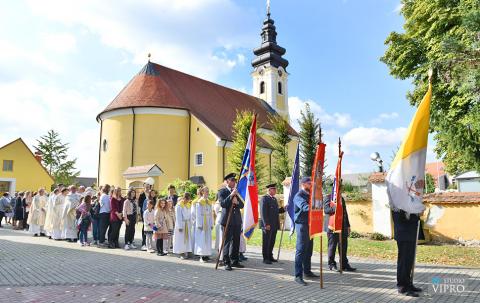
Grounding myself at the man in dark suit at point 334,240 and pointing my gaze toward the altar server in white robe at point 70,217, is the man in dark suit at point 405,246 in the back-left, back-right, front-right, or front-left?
back-left

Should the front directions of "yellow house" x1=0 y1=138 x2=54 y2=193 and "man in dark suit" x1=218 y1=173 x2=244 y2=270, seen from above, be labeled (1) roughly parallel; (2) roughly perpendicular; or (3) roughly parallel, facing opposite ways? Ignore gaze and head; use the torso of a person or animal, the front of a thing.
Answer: roughly parallel

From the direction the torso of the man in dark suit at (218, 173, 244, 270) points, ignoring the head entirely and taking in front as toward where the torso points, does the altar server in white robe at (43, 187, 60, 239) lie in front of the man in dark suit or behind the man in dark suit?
behind

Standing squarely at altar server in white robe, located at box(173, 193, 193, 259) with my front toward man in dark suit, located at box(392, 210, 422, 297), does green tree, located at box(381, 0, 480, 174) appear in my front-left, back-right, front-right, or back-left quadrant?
front-left

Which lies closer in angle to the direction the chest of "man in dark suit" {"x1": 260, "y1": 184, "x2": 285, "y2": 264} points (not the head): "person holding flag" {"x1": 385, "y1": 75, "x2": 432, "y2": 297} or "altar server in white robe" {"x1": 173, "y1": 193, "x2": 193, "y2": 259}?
the person holding flag

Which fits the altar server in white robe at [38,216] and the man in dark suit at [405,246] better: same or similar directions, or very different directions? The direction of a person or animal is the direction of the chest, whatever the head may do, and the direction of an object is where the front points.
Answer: same or similar directions

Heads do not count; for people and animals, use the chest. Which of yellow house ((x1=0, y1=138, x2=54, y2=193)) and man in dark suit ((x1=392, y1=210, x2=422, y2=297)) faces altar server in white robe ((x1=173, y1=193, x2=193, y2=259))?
the yellow house

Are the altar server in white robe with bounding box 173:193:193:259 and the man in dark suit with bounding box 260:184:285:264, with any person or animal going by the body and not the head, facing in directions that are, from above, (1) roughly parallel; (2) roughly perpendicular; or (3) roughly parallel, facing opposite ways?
roughly parallel

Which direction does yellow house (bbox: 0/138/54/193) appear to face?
toward the camera

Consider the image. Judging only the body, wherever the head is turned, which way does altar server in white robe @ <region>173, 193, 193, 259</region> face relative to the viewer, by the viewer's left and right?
facing the viewer and to the right of the viewer

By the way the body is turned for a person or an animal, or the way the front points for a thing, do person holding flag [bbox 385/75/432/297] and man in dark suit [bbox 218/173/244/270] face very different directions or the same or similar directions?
same or similar directions
